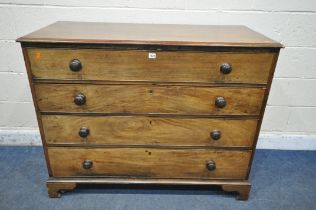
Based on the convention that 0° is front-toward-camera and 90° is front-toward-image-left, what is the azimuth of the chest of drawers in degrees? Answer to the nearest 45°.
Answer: approximately 0°
